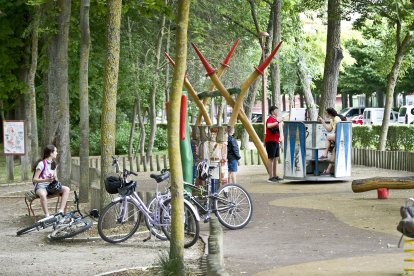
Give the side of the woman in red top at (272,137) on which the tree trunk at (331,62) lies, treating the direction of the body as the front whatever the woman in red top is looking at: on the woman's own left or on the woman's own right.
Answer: on the woman's own left

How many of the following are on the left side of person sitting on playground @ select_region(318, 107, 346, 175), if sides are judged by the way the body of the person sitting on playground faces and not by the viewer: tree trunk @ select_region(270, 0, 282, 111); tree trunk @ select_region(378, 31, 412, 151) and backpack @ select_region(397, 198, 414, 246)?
1

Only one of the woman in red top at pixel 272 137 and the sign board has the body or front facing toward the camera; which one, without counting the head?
the sign board

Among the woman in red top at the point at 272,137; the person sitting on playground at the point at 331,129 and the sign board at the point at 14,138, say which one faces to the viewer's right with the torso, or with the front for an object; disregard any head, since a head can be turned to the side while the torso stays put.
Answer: the woman in red top

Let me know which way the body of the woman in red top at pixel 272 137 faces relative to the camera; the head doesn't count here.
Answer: to the viewer's right

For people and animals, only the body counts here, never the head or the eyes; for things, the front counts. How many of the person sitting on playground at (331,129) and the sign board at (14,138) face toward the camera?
1

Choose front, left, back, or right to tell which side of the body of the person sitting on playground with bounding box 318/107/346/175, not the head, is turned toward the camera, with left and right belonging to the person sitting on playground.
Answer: left

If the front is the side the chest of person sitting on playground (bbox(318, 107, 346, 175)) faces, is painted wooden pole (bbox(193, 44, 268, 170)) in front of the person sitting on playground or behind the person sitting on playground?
in front

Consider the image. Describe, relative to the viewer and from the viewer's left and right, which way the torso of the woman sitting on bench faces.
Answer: facing the viewer and to the right of the viewer

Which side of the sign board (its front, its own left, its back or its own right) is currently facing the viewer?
front

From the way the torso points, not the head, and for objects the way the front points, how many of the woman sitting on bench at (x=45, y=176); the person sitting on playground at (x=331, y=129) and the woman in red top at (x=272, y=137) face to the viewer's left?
1

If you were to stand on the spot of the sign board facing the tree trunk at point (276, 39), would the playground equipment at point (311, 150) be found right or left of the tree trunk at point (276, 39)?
right
